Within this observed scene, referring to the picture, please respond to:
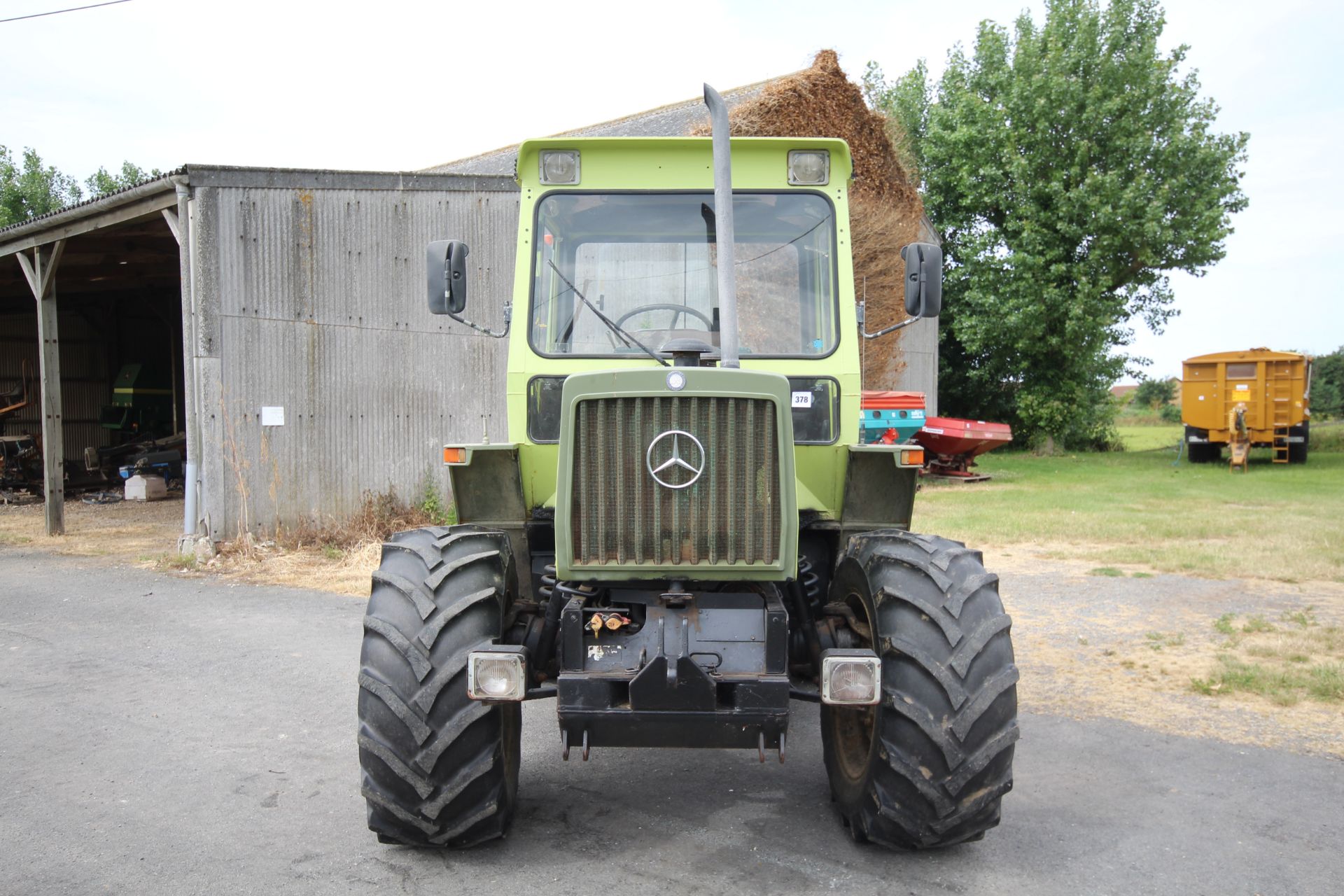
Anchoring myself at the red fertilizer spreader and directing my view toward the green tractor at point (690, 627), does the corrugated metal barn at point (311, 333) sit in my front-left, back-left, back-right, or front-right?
front-right

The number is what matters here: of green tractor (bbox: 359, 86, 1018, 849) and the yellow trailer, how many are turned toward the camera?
2

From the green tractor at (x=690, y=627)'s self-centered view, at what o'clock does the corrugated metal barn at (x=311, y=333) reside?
The corrugated metal barn is roughly at 5 o'clock from the green tractor.

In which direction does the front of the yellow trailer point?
toward the camera

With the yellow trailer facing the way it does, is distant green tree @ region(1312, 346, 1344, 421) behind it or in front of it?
behind

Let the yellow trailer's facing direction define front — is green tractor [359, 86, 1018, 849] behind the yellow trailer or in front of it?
in front

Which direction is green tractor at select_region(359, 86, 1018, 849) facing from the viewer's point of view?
toward the camera

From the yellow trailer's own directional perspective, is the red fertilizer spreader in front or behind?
in front

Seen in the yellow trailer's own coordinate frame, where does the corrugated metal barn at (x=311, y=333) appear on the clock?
The corrugated metal barn is roughly at 1 o'clock from the yellow trailer.

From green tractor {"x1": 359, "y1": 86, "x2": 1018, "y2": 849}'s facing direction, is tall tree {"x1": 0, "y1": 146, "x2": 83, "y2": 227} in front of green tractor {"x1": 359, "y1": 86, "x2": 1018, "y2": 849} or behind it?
behind

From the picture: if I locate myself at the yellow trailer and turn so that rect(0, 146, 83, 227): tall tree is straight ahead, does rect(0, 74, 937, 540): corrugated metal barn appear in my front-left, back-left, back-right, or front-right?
front-left

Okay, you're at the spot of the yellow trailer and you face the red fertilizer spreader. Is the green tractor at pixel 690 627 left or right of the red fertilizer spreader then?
left

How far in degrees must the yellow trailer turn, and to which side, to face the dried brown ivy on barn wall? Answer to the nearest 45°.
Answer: approximately 45° to its right

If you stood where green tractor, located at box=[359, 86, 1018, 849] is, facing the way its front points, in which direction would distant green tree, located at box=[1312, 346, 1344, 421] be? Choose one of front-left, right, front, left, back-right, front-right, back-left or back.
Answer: back-left
